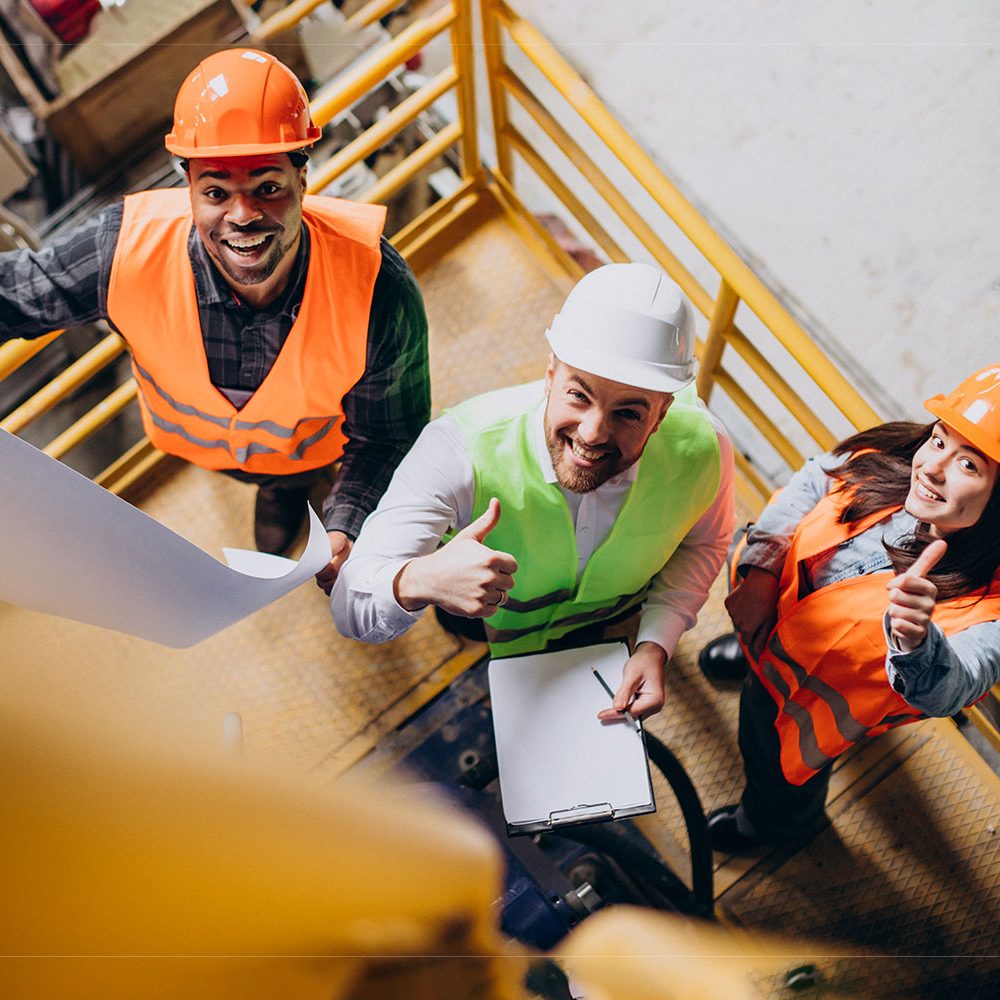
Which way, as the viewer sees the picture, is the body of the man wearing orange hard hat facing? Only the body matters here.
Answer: toward the camera

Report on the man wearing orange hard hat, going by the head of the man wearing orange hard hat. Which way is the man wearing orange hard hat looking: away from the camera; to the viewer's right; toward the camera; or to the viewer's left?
toward the camera

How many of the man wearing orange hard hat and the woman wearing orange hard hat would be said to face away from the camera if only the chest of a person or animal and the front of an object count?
0

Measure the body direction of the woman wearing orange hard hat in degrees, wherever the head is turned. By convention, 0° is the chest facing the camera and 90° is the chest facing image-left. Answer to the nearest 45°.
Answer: approximately 45°

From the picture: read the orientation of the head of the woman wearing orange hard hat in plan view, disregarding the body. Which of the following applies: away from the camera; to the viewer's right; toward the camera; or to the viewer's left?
toward the camera
